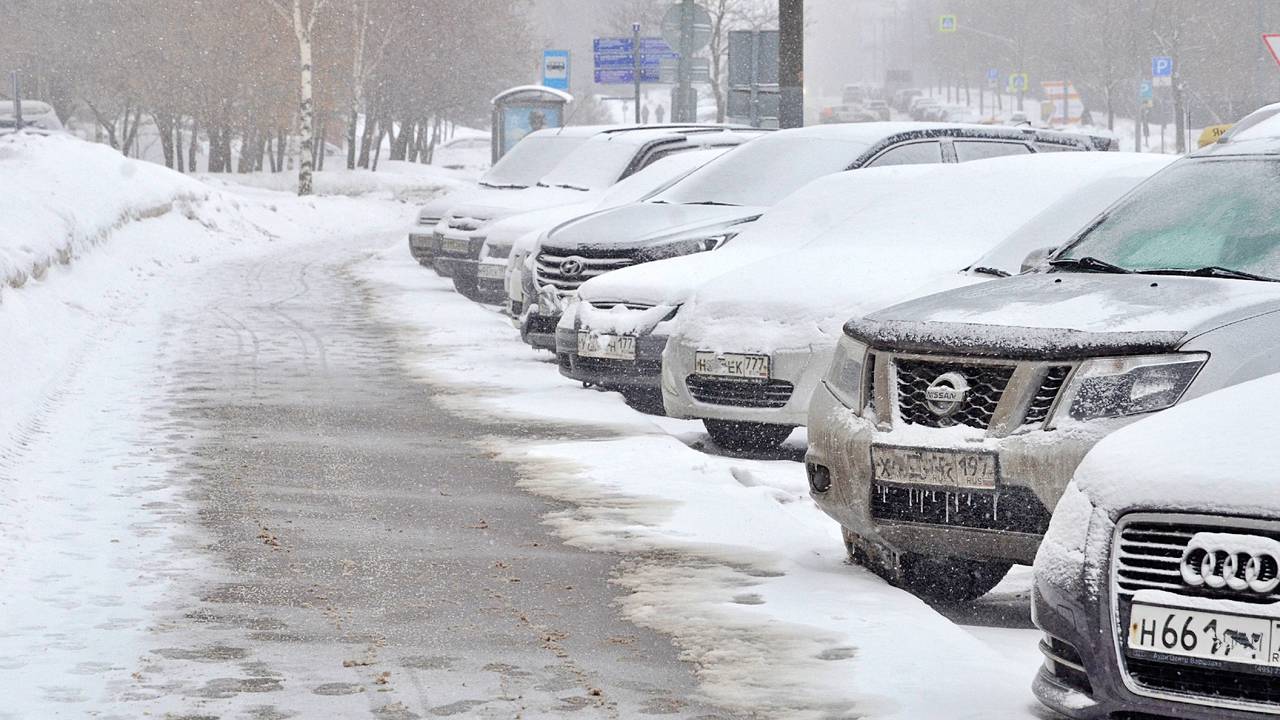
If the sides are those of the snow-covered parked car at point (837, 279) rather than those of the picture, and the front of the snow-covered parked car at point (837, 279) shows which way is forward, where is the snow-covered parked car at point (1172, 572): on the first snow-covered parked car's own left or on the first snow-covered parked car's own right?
on the first snow-covered parked car's own left

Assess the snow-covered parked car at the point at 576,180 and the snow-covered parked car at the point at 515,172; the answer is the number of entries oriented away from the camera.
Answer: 0

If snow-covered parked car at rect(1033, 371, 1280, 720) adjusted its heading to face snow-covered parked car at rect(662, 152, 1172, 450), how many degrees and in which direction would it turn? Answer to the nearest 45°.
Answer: approximately 135° to its right

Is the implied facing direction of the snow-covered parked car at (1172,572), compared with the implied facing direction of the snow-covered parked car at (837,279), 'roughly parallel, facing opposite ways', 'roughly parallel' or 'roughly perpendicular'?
roughly parallel

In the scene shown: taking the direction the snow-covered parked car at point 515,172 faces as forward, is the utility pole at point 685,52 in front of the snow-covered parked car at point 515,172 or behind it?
behind

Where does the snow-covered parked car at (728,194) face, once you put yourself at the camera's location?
facing the viewer and to the left of the viewer

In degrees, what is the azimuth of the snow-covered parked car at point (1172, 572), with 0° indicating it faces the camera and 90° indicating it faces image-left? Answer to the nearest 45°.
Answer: approximately 45°

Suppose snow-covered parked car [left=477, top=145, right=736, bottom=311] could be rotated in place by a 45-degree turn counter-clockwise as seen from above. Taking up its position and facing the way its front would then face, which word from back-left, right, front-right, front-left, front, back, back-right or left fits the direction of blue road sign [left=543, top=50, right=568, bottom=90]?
back

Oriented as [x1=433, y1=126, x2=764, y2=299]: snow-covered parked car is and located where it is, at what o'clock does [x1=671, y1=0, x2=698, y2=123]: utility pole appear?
The utility pole is roughly at 5 o'clock from the snow-covered parked car.

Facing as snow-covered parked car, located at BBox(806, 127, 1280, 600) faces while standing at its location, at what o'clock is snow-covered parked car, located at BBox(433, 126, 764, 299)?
snow-covered parked car, located at BBox(433, 126, 764, 299) is roughly at 4 o'clock from snow-covered parked car, located at BBox(806, 127, 1280, 600).

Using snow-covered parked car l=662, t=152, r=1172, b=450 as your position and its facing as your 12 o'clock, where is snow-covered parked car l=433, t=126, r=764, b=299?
snow-covered parked car l=433, t=126, r=764, b=299 is roughly at 4 o'clock from snow-covered parked car l=662, t=152, r=1172, b=450.

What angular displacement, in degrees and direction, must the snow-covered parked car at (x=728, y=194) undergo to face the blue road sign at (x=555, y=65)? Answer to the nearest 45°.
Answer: approximately 135° to its right

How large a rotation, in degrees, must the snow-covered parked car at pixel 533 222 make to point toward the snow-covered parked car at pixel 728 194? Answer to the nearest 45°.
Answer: approximately 90° to its left

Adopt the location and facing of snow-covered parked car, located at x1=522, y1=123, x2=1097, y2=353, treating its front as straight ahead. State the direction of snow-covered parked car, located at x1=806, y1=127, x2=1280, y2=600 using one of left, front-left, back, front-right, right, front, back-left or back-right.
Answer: front-left
